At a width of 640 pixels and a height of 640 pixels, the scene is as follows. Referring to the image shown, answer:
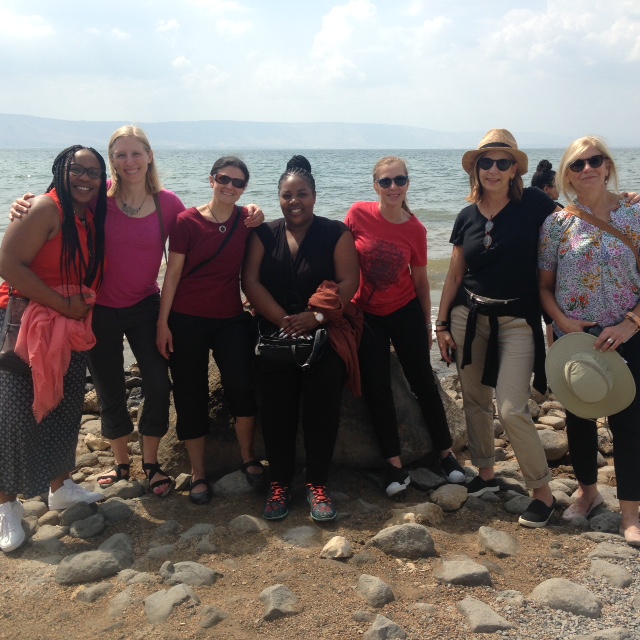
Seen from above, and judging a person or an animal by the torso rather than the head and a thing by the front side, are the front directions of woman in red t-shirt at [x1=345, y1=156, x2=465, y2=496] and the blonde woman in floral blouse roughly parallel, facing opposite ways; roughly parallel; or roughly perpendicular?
roughly parallel

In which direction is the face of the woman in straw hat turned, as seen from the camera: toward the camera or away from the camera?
toward the camera

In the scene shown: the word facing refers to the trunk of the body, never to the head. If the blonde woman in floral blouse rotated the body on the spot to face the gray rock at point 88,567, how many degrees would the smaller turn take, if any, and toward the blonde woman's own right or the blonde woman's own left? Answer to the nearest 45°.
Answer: approximately 45° to the blonde woman's own right

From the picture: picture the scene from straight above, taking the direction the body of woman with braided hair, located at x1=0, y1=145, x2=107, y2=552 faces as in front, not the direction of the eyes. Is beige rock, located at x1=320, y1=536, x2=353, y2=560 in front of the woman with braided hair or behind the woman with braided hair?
in front

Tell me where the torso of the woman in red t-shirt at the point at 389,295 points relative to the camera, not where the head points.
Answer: toward the camera

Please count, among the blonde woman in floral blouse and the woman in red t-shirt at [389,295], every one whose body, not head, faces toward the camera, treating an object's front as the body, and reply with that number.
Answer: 2

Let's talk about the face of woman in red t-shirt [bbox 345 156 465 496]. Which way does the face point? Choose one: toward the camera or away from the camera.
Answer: toward the camera

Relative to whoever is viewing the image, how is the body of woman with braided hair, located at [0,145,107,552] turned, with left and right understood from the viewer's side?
facing the viewer and to the right of the viewer

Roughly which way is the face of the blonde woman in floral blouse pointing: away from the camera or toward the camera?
toward the camera

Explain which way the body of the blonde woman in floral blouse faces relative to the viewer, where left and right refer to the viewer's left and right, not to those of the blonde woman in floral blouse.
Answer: facing the viewer

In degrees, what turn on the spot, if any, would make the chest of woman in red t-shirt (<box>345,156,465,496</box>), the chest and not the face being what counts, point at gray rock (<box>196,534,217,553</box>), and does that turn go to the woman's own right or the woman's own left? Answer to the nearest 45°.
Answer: approximately 45° to the woman's own right

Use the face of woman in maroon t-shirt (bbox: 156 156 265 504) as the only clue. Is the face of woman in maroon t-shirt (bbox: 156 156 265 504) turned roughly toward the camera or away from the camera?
toward the camera

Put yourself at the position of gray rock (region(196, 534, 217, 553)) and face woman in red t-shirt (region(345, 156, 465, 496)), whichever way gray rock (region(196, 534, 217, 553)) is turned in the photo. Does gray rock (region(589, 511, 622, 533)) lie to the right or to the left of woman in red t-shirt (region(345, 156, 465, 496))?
right
